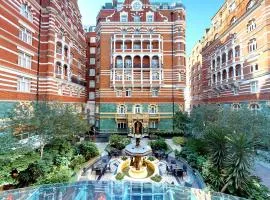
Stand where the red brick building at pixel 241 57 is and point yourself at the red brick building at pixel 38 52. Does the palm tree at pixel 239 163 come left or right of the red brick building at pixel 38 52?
left

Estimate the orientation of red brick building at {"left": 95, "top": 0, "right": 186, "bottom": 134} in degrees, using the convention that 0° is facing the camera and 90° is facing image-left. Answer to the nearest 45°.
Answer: approximately 0°

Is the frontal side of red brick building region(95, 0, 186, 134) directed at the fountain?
yes

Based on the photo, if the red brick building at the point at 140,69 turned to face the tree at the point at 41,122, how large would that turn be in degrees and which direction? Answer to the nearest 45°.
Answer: approximately 45° to its right

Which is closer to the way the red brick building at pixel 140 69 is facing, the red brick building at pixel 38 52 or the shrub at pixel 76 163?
the shrub

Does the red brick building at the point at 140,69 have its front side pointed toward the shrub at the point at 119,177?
yes
